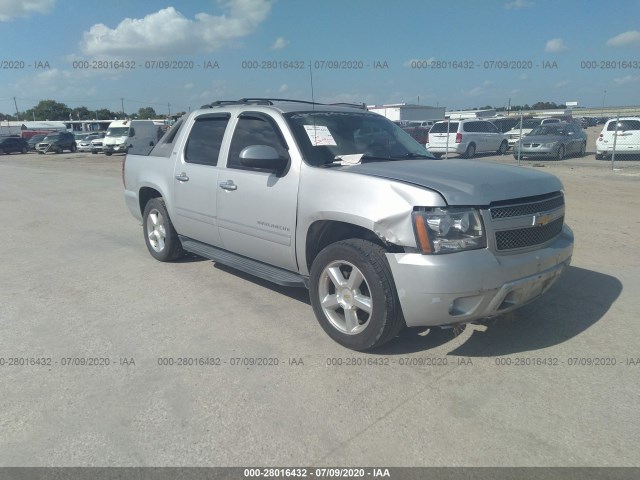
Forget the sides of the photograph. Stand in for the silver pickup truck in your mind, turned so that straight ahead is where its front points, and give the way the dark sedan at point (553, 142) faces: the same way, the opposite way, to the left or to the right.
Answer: to the right

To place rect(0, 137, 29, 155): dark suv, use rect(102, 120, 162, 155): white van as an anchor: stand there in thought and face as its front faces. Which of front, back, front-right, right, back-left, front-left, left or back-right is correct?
right

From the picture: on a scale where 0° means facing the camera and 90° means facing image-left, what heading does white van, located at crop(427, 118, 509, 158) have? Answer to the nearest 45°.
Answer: approximately 225°

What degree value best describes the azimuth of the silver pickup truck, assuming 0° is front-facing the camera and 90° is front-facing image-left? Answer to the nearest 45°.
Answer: approximately 315°

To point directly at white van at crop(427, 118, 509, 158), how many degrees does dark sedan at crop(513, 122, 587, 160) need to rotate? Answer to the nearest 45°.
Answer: approximately 45° to its right

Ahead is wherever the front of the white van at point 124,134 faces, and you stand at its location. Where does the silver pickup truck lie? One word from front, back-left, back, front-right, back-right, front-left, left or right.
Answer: front-left

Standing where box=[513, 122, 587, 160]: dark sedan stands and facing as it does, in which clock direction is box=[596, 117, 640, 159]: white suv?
The white suv is roughly at 8 o'clock from the dark sedan.

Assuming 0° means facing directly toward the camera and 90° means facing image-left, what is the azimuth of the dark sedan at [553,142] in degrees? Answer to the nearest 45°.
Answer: approximately 45°

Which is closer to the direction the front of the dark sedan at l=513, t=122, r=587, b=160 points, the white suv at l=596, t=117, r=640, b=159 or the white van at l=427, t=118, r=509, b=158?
the white van

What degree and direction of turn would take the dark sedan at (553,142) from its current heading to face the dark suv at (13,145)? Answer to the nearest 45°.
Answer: approximately 45° to its right

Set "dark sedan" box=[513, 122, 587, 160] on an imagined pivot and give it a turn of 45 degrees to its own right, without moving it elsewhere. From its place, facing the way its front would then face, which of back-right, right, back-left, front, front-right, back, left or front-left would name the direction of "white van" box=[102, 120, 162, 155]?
front

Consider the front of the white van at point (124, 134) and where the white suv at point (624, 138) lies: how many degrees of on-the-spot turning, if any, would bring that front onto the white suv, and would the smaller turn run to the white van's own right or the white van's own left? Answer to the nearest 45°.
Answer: approximately 90° to the white van's own left

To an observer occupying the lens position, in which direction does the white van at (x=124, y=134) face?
facing the viewer and to the left of the viewer

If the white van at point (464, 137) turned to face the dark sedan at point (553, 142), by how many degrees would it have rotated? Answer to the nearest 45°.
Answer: approximately 45° to its right

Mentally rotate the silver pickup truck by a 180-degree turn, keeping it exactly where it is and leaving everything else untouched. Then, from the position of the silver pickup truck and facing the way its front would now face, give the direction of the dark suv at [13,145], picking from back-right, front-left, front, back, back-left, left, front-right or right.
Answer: front
